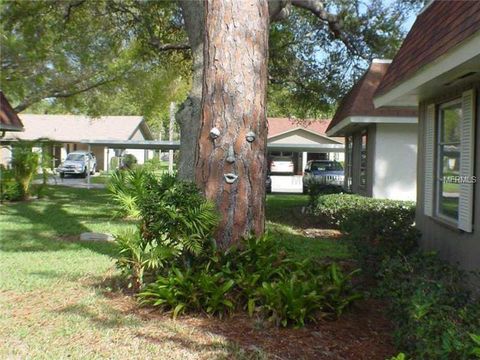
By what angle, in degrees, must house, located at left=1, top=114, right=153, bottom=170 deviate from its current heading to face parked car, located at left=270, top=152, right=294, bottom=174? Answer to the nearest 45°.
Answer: approximately 45° to its left

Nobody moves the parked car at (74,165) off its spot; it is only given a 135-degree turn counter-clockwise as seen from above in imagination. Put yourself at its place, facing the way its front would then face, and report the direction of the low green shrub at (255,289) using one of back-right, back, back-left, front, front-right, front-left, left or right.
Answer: right

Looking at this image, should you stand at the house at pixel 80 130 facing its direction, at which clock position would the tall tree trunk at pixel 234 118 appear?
The tall tree trunk is roughly at 12 o'clock from the house.

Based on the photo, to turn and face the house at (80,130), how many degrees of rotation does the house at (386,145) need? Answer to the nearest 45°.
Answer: approximately 45° to its right

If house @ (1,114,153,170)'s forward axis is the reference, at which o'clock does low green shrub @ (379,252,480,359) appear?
The low green shrub is roughly at 12 o'clock from the house.

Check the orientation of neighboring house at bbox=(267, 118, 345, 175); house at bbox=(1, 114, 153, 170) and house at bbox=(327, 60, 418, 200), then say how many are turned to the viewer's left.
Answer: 1

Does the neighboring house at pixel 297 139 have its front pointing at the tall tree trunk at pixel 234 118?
yes

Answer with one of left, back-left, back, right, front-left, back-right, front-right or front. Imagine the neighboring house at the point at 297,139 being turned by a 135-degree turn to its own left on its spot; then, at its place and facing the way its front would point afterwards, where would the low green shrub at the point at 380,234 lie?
back-right

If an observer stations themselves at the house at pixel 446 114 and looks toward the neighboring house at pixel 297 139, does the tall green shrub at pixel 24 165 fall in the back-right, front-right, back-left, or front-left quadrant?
front-left

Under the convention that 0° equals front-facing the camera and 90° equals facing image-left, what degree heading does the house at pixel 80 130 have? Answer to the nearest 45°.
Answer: approximately 0°

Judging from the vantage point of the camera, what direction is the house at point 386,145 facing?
facing to the left of the viewer

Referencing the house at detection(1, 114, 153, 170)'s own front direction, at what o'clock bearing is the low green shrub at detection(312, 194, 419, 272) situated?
The low green shrub is roughly at 12 o'clock from the house.

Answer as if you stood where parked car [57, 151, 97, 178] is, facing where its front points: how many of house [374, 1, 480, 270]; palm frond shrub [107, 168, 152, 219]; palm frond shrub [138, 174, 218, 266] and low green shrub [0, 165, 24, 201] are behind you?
0

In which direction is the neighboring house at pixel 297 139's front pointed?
toward the camera

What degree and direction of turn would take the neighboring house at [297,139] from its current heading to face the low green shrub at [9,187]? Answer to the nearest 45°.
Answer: approximately 45° to its right

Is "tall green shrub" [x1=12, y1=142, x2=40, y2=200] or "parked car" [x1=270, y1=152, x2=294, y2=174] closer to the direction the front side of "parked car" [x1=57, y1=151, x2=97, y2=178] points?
the tall green shrub

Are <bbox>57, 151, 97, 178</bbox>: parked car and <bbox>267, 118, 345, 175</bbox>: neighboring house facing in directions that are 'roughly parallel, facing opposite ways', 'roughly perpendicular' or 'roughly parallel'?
roughly parallel

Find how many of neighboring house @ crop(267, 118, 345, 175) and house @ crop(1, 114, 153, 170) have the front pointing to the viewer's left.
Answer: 0
